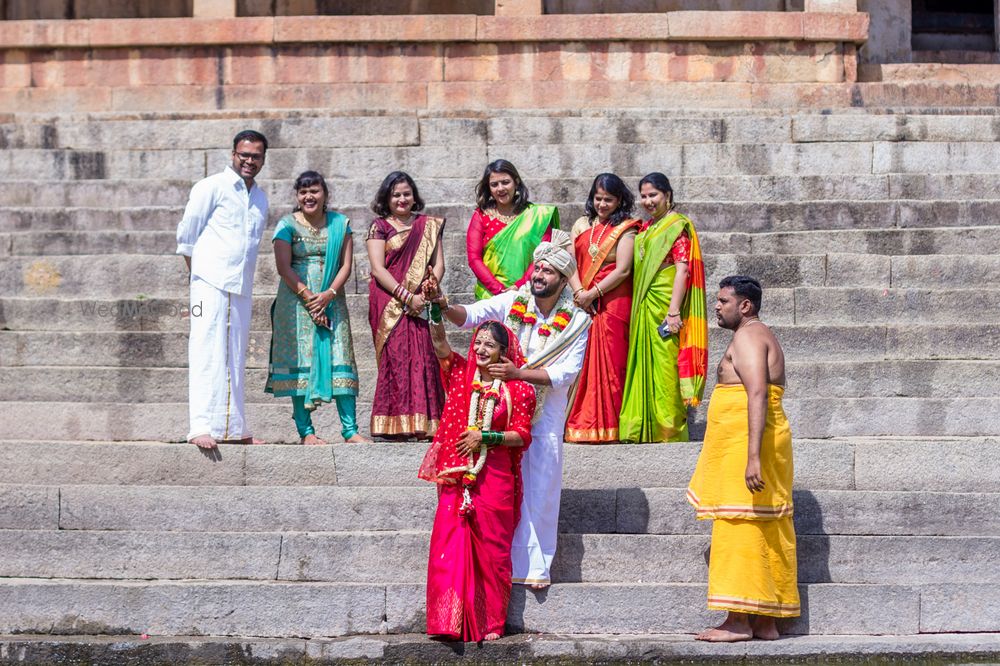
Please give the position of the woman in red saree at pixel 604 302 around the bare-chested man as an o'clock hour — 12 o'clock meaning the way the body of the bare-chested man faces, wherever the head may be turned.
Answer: The woman in red saree is roughly at 2 o'clock from the bare-chested man.

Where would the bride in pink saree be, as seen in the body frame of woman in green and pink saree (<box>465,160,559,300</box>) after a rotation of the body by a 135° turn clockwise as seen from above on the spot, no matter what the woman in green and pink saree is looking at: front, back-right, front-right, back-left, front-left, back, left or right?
back-left

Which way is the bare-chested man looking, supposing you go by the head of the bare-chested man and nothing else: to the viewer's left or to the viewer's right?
to the viewer's left

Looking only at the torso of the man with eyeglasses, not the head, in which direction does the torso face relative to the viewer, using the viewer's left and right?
facing the viewer and to the right of the viewer

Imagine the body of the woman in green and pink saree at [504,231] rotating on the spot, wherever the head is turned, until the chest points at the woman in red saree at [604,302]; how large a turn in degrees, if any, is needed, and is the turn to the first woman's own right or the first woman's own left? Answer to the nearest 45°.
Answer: approximately 90° to the first woman's own left

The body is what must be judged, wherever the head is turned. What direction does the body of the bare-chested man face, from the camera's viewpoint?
to the viewer's left

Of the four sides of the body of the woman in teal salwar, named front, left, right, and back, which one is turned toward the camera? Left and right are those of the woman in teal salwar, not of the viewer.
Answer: front

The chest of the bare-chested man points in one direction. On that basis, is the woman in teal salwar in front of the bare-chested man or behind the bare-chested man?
in front
